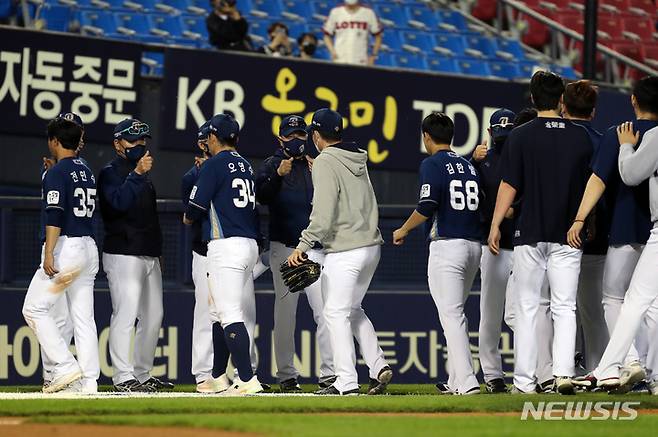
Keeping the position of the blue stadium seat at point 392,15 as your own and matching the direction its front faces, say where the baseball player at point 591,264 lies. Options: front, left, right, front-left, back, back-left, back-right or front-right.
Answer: front-left

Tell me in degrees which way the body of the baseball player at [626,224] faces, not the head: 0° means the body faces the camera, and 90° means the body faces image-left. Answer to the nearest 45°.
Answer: approximately 135°

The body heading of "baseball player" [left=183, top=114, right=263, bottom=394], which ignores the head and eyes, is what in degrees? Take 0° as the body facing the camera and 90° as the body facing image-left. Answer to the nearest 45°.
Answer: approximately 135°

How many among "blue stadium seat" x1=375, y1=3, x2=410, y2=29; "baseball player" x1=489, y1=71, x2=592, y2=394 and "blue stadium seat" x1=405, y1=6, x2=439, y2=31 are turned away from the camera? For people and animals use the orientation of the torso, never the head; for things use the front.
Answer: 1

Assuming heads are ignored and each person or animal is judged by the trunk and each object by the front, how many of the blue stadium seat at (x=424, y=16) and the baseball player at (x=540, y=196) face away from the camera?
1

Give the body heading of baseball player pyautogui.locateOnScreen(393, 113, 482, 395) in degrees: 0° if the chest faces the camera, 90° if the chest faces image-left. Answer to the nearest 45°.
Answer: approximately 135°

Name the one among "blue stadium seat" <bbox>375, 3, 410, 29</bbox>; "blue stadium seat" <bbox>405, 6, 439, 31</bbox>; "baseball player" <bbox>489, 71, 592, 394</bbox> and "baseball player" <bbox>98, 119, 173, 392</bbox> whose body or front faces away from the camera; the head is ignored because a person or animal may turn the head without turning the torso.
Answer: "baseball player" <bbox>489, 71, 592, 394</bbox>

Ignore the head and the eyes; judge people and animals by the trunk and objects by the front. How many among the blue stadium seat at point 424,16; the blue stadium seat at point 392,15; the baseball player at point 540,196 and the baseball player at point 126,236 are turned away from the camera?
1

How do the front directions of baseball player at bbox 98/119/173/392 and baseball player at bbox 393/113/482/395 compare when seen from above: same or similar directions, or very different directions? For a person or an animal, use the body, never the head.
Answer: very different directions

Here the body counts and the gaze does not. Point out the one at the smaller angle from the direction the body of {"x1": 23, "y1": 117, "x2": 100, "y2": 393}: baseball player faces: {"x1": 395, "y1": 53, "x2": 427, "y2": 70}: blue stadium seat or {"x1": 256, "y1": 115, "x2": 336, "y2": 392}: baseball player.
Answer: the blue stadium seat

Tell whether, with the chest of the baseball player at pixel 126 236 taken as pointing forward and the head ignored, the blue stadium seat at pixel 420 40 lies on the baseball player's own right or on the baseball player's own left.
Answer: on the baseball player's own left

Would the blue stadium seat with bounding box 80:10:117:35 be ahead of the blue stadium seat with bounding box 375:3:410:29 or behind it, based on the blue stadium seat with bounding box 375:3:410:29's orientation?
ahead

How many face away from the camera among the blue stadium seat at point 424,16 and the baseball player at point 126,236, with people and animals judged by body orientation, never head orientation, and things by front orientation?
0

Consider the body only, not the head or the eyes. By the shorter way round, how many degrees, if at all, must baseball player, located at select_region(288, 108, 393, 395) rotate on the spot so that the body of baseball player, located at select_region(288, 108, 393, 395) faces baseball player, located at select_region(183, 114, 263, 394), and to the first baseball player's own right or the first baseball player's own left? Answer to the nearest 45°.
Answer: approximately 45° to the first baseball player's own left

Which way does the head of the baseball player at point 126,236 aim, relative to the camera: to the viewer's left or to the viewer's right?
to the viewer's right
